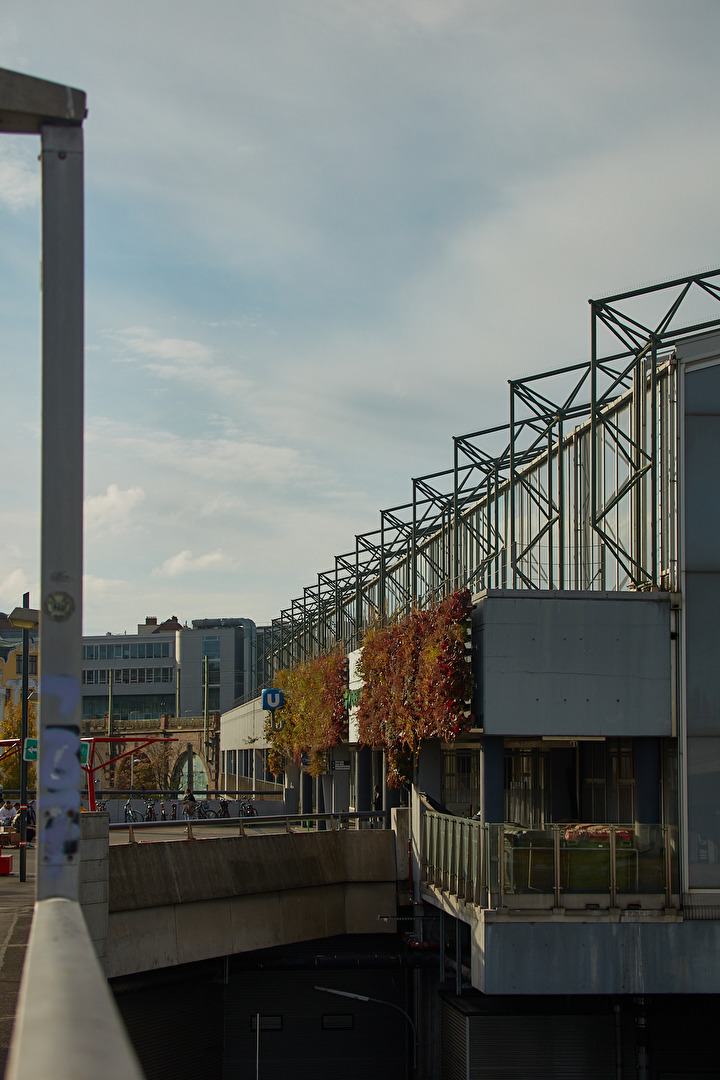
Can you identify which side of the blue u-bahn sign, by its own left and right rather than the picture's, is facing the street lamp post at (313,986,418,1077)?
front

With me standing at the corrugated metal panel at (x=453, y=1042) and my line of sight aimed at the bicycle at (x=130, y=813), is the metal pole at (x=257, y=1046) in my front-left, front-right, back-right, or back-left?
front-left

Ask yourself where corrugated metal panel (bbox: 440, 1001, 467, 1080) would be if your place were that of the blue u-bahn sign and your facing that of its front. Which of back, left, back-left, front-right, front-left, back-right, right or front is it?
front

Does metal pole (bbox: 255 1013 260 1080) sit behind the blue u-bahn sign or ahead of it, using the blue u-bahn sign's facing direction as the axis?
ahead

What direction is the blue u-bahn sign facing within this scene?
toward the camera

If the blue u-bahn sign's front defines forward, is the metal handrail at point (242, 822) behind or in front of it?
in front

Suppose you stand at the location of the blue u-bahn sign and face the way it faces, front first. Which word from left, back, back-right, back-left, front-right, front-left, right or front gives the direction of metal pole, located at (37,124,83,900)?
front
